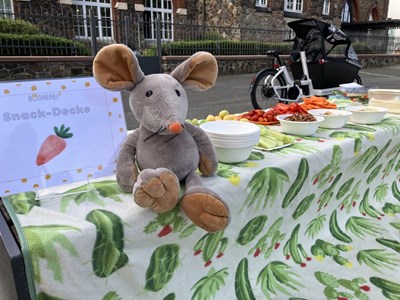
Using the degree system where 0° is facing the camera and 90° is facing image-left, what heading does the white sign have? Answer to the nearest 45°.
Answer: approximately 0°

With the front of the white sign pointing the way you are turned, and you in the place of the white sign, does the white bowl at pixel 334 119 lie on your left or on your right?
on your left

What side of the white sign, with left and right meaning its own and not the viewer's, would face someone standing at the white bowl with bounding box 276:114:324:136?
left

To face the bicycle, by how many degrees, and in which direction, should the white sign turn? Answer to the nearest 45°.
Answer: approximately 135° to its left

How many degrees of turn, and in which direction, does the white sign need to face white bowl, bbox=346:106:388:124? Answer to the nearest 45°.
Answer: approximately 90° to its left

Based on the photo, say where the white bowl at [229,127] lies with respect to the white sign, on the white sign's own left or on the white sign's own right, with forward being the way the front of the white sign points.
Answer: on the white sign's own left
